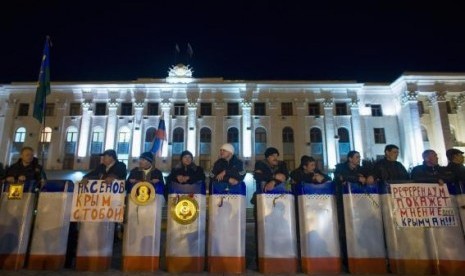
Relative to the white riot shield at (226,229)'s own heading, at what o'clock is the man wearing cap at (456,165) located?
The man wearing cap is roughly at 9 o'clock from the white riot shield.

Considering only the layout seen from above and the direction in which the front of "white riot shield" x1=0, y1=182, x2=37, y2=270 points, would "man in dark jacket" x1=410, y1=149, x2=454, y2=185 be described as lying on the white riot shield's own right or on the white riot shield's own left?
on the white riot shield's own left

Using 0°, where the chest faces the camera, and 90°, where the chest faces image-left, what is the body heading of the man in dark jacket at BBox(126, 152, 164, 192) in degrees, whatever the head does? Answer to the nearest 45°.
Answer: approximately 0°

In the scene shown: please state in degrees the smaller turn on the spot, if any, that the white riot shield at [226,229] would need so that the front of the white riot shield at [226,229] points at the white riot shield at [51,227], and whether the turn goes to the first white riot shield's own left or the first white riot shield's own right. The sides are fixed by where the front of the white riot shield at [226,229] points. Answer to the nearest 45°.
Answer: approximately 90° to the first white riot shield's own right

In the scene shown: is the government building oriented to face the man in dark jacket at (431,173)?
yes

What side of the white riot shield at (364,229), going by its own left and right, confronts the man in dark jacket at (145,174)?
right

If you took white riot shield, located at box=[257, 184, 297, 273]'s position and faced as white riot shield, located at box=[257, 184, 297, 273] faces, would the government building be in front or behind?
behind

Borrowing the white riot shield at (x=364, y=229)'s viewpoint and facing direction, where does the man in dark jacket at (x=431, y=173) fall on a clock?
The man in dark jacket is roughly at 8 o'clock from the white riot shield.

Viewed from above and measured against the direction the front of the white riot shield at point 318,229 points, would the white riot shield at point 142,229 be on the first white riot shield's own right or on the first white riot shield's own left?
on the first white riot shield's own right

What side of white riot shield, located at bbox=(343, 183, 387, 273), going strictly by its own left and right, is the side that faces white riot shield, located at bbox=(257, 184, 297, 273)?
right
